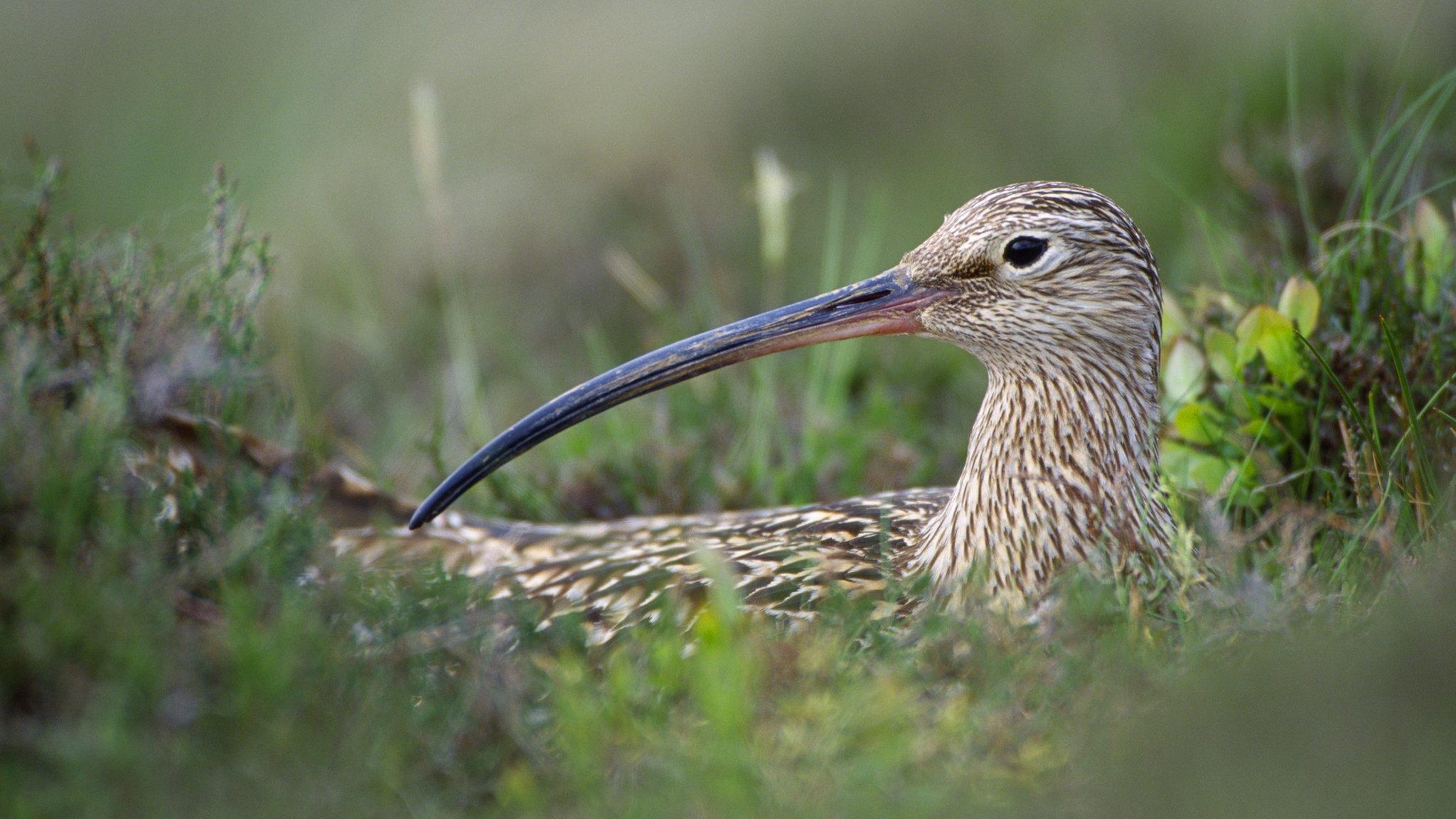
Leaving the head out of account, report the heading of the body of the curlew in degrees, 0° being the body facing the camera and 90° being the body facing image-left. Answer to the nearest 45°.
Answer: approximately 270°
